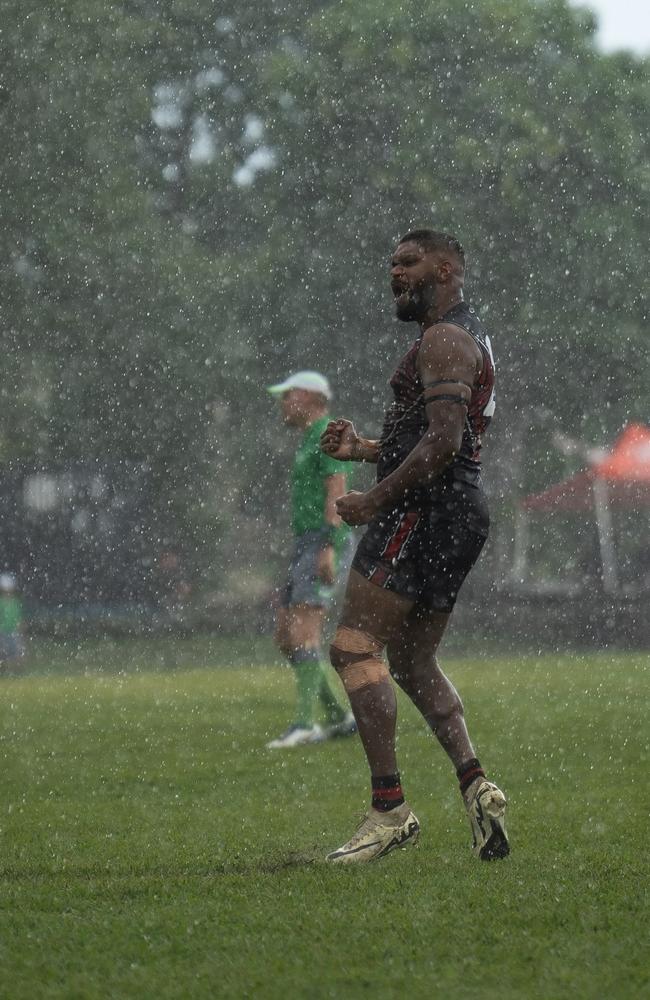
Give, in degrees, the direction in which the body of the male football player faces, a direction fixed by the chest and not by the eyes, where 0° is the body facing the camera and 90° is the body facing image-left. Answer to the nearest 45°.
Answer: approximately 90°

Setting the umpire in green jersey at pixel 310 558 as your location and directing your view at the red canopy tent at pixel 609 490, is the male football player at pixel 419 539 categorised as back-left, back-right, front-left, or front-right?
back-right

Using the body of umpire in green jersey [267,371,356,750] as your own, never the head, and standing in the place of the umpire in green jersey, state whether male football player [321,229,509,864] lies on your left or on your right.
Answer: on your left

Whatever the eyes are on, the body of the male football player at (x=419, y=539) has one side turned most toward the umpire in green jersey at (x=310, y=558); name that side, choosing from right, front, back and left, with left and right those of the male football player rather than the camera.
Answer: right

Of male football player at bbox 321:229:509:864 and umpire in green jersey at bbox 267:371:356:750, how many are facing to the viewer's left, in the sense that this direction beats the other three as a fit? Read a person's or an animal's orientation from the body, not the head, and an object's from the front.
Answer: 2

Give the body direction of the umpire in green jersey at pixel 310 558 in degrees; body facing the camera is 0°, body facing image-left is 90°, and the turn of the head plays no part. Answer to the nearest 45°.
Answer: approximately 90°
